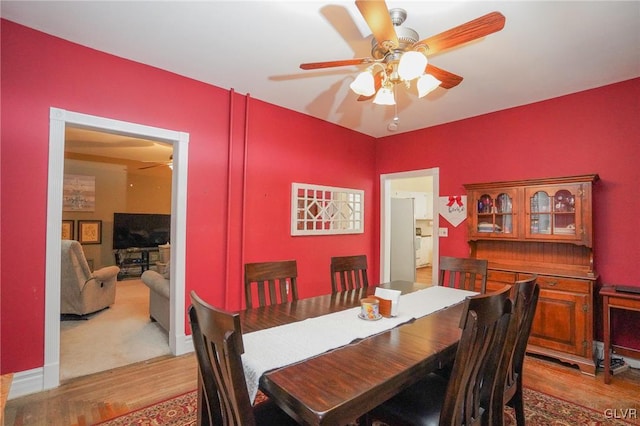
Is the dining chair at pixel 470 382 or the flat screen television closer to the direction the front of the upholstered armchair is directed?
the flat screen television

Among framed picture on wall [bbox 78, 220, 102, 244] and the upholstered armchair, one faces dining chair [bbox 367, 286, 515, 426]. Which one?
the framed picture on wall

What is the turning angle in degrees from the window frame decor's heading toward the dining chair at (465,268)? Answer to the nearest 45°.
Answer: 0° — it already faces it

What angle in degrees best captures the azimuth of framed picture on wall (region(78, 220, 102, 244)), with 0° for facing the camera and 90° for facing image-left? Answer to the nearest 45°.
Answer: approximately 0°

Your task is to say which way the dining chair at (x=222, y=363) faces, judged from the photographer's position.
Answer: facing away from the viewer and to the right of the viewer

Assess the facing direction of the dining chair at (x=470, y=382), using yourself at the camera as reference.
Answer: facing away from the viewer and to the left of the viewer

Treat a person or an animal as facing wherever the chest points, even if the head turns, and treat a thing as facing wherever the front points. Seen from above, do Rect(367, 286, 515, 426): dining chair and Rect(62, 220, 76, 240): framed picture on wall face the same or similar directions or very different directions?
very different directions

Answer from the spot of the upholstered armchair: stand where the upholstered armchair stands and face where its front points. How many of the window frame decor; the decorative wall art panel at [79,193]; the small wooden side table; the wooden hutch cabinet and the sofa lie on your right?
4

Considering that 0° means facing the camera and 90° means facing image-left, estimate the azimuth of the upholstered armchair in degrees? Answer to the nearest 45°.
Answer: approximately 225°

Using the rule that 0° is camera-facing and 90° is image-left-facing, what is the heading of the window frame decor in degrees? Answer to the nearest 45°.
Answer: approximately 315°

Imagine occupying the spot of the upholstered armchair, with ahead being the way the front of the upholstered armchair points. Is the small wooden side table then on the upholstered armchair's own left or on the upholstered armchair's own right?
on the upholstered armchair's own right

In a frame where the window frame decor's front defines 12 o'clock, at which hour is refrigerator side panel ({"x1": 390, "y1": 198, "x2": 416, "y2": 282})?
The refrigerator side panel is roughly at 9 o'clock from the window frame decor.

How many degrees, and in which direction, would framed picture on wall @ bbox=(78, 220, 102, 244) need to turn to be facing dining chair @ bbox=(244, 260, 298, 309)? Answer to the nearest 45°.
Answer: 0° — it already faces it
